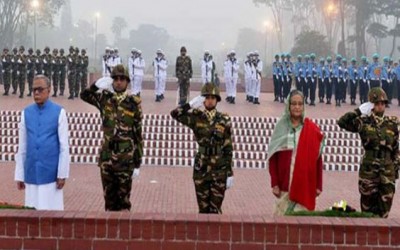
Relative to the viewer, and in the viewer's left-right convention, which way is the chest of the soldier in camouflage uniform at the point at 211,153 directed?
facing the viewer

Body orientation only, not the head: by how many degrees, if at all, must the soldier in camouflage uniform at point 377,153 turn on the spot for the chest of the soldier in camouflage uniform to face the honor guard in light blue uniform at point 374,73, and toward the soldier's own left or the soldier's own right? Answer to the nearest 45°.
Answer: approximately 180°

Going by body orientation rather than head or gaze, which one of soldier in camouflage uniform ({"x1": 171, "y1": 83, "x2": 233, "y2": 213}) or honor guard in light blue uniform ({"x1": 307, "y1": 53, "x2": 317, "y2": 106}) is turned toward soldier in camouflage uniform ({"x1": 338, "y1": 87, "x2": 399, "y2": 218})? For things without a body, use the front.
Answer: the honor guard in light blue uniform

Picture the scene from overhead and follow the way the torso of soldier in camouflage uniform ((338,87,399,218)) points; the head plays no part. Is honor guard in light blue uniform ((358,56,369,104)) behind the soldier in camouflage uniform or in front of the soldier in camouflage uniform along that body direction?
behind

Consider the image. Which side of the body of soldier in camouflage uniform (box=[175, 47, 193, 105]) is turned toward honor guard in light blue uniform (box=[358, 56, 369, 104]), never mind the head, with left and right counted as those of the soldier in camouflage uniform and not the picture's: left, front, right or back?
left

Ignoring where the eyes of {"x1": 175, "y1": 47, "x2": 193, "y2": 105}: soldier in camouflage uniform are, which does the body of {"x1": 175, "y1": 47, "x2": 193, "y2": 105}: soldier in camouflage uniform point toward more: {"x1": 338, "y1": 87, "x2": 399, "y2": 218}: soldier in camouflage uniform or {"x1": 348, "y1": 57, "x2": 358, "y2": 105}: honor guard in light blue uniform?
the soldier in camouflage uniform

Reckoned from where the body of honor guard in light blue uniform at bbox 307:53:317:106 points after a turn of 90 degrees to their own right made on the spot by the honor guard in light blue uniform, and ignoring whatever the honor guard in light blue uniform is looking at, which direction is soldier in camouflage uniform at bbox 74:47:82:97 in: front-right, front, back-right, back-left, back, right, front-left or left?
front

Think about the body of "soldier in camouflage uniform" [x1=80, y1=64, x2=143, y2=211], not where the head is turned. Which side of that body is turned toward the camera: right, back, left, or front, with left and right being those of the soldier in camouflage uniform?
front
